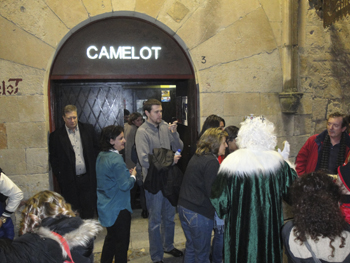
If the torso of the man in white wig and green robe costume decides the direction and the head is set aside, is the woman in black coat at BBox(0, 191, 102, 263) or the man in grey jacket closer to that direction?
the man in grey jacket

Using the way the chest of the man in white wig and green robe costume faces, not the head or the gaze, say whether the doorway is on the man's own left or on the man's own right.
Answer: on the man's own left

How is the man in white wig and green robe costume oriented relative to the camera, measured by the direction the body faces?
away from the camera

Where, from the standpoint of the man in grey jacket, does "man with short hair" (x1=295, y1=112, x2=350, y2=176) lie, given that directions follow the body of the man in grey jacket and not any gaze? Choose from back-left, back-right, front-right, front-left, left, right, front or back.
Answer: front-left

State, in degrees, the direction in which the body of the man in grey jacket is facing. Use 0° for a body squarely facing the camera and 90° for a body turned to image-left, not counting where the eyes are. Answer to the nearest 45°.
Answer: approximately 315°

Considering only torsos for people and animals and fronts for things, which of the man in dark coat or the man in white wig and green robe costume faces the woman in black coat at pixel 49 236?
the man in dark coat

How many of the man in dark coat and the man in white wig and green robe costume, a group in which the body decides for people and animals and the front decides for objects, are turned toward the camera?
1

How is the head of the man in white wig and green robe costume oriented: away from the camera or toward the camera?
away from the camera

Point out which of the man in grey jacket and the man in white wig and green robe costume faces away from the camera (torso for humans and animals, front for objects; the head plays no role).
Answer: the man in white wig and green robe costume

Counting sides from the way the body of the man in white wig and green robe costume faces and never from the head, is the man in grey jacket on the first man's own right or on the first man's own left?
on the first man's own left

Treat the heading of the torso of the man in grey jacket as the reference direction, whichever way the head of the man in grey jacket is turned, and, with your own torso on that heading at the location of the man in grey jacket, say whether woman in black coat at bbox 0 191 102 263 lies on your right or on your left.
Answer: on your right

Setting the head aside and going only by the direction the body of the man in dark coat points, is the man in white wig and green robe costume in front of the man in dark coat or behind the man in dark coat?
in front

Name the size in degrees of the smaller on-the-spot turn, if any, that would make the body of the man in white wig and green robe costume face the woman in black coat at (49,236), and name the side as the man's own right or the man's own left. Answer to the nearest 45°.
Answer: approximately 135° to the man's own left
